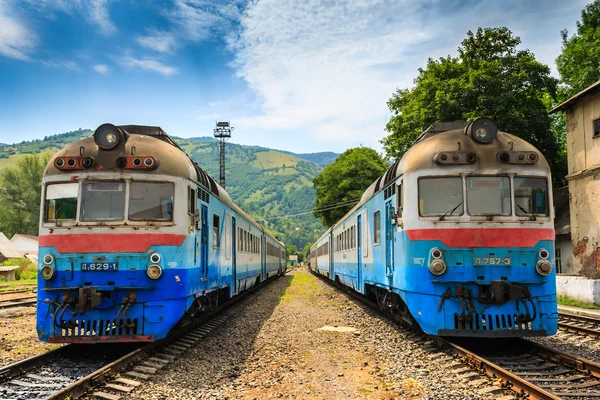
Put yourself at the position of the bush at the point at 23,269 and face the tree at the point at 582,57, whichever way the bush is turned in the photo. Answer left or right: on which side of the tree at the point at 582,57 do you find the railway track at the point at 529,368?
right

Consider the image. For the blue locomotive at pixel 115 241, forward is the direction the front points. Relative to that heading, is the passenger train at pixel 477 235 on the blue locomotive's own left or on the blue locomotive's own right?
on the blue locomotive's own left

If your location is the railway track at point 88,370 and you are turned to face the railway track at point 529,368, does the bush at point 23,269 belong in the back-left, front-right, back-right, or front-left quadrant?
back-left

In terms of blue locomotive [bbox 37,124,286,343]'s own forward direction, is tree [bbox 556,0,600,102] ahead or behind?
behind

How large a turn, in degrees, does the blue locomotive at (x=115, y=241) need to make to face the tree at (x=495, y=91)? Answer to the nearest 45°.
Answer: approximately 180°

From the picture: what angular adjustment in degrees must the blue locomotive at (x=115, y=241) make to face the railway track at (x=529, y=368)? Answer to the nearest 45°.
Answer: approximately 90° to its left

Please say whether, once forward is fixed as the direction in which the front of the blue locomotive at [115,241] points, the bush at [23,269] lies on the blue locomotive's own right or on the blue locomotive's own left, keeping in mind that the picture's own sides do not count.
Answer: on the blue locomotive's own right

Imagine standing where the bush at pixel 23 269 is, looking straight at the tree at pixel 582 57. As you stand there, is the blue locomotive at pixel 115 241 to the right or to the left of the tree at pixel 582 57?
right

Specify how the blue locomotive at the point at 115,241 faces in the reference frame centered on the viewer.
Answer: facing the viewer and to the left of the viewer

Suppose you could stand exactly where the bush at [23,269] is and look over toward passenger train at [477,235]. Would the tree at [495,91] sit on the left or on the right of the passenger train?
left
